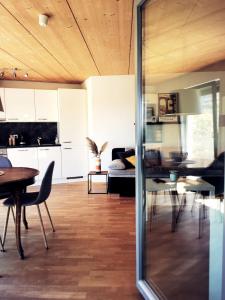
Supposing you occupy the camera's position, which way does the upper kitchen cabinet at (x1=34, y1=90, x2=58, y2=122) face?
facing the viewer

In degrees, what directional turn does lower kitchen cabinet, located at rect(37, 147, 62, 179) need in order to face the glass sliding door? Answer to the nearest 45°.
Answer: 0° — it already faces it

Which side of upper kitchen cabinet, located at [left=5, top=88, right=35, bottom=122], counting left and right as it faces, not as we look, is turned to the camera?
front

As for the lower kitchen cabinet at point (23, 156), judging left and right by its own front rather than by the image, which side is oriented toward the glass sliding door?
front

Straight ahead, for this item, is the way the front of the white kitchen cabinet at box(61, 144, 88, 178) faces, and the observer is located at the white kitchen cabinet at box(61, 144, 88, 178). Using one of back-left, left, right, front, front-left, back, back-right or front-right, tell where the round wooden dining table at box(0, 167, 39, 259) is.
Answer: front

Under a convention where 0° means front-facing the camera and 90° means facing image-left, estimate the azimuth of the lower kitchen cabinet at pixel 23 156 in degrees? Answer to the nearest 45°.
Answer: approximately 0°

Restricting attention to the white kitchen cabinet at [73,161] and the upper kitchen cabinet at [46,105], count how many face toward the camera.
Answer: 2

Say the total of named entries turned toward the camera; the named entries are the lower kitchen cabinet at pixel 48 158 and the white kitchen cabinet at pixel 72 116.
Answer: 2

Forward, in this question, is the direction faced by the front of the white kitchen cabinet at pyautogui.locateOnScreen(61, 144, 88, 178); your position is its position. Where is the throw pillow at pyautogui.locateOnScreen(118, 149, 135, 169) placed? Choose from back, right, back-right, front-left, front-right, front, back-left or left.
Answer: front-left

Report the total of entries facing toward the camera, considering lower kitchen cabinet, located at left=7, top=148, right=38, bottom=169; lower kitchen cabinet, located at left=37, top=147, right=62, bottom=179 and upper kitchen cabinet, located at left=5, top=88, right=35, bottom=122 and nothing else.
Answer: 3

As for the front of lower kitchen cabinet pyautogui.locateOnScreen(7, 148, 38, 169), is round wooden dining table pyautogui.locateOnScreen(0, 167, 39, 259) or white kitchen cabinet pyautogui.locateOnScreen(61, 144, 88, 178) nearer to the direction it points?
the round wooden dining table

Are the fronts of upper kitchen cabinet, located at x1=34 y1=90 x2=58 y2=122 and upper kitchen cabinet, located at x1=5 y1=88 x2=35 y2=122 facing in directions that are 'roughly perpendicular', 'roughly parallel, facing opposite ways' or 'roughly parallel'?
roughly parallel
